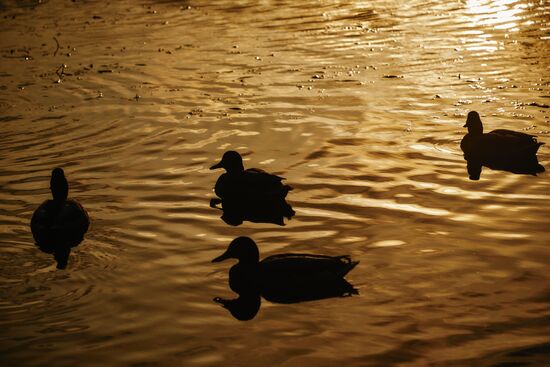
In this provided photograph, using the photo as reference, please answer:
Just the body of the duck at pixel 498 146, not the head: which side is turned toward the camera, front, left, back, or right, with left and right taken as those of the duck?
left

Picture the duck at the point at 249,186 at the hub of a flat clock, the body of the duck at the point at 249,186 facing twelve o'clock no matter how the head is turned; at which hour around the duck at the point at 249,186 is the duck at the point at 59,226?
the duck at the point at 59,226 is roughly at 11 o'clock from the duck at the point at 249,186.

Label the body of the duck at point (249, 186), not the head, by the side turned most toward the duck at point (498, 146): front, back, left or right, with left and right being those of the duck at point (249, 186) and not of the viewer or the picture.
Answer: back

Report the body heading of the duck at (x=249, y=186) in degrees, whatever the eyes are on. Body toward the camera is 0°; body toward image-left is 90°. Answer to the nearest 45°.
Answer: approximately 90°

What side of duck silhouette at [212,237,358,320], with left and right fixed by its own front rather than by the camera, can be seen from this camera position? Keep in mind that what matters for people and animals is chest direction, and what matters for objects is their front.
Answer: left

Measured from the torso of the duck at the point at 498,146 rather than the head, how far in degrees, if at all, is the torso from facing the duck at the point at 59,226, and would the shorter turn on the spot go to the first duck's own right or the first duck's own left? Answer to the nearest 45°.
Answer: approximately 45° to the first duck's own left

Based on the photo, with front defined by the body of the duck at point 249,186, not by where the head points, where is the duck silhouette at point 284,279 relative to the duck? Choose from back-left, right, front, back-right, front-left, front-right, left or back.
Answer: left

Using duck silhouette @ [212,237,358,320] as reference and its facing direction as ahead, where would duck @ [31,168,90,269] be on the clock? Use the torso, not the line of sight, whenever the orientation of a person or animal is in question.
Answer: The duck is roughly at 1 o'clock from the duck silhouette.

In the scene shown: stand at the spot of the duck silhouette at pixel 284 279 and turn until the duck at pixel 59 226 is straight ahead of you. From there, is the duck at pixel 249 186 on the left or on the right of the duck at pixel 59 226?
right

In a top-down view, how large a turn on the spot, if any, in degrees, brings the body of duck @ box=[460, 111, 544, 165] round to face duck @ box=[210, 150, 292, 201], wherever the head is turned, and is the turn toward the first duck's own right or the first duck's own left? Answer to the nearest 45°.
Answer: approximately 45° to the first duck's own left
